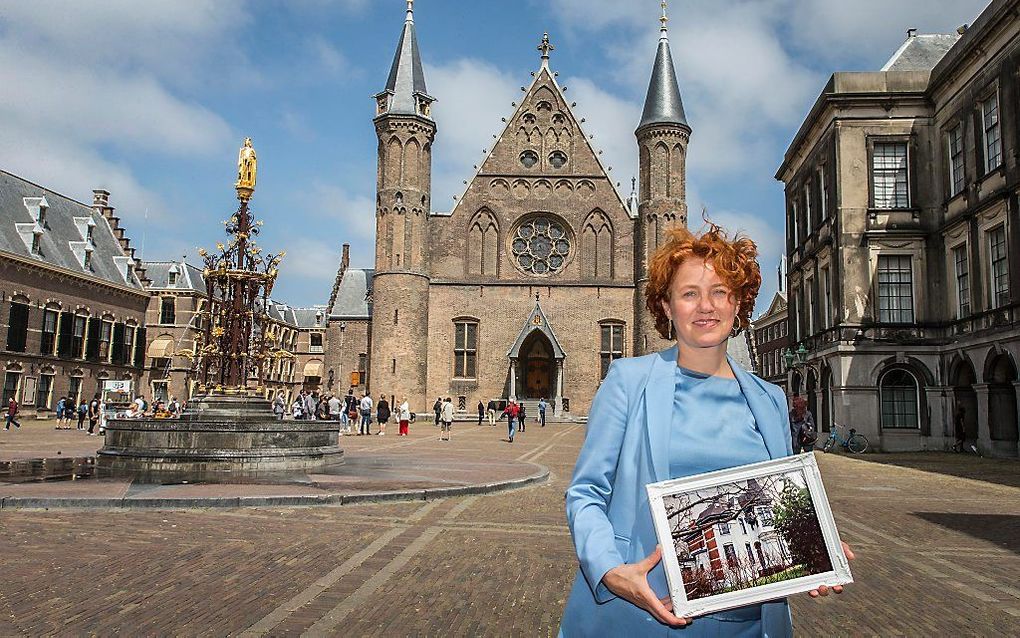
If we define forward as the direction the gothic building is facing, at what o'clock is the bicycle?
The bicycle is roughly at 11 o'clock from the gothic building.

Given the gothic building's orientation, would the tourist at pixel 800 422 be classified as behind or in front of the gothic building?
in front

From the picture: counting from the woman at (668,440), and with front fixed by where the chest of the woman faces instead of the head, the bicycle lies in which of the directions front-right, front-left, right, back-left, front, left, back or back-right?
back-left

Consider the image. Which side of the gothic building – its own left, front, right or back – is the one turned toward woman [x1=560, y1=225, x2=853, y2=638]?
front

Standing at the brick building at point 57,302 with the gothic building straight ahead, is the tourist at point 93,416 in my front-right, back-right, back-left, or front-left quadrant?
front-right

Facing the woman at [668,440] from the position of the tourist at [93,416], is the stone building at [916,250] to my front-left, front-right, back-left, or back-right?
front-left

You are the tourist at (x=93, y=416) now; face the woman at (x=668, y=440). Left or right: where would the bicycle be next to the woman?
left

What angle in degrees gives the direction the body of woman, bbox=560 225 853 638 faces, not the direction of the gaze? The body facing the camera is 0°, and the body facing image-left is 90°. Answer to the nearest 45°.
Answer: approximately 315°

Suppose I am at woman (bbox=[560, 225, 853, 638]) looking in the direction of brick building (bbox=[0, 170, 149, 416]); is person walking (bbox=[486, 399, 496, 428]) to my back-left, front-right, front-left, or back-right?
front-right

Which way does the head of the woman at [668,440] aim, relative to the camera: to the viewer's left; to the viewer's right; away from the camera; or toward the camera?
toward the camera

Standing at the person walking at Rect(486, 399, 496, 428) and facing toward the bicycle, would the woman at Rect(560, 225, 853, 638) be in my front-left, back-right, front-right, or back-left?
front-right

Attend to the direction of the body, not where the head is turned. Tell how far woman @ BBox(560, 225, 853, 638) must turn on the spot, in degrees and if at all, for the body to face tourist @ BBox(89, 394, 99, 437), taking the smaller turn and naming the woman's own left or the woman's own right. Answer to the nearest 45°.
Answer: approximately 180°

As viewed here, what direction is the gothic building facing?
toward the camera

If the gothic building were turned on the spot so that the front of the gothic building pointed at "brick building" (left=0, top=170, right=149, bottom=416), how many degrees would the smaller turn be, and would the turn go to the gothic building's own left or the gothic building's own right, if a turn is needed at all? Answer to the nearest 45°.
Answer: approximately 90° to the gothic building's own right
